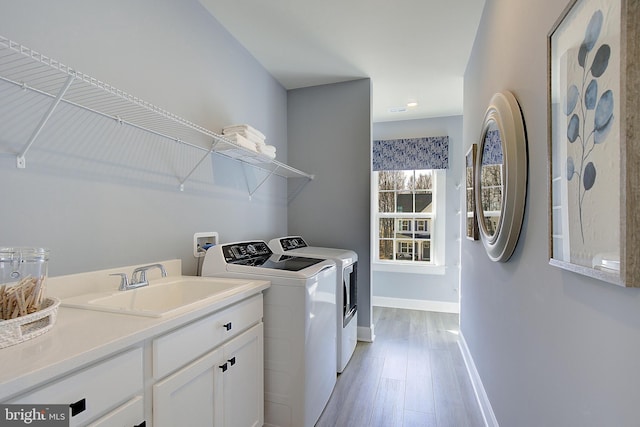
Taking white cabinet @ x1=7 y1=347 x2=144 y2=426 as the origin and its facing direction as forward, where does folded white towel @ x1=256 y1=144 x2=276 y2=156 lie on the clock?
The folded white towel is roughly at 9 o'clock from the white cabinet.

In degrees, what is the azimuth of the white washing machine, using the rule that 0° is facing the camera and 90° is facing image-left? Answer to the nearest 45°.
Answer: approximately 315°

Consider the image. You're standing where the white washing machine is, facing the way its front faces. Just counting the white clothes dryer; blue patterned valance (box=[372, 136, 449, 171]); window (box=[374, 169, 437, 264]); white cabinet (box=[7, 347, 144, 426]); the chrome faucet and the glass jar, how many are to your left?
3

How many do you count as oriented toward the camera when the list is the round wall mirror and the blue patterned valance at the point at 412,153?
1

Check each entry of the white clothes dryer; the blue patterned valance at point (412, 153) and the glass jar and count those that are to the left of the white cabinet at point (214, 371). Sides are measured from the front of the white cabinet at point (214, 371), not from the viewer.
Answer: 2

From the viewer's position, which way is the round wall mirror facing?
facing to the left of the viewer

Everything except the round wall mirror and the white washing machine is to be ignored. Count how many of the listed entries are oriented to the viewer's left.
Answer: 1
